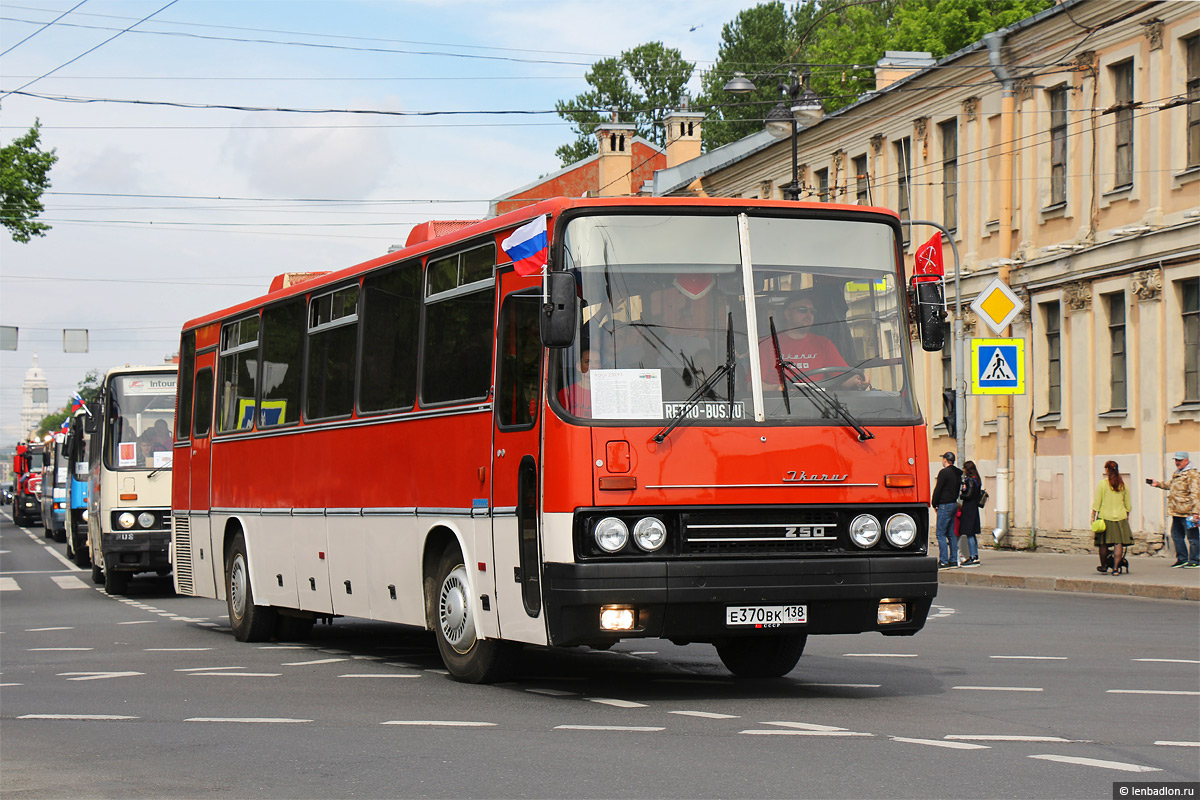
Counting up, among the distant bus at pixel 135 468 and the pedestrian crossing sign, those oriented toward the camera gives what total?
2

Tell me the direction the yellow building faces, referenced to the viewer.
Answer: facing the viewer and to the left of the viewer

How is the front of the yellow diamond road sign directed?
toward the camera

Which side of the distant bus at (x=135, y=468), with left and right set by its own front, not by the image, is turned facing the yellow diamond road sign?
left

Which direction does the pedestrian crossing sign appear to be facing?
toward the camera

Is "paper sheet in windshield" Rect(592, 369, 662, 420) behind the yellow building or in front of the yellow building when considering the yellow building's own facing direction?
in front

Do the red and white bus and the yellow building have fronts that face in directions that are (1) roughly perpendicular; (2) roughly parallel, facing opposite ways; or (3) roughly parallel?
roughly perpendicular

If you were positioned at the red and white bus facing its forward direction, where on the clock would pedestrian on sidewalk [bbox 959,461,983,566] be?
The pedestrian on sidewalk is roughly at 8 o'clock from the red and white bus.

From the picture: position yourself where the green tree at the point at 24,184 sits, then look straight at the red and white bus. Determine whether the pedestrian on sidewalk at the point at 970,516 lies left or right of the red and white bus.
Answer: left

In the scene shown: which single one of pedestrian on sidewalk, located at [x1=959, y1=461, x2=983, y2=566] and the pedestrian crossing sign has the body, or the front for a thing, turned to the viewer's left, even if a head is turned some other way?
the pedestrian on sidewalk

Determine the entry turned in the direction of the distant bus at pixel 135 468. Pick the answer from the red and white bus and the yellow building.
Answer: the yellow building

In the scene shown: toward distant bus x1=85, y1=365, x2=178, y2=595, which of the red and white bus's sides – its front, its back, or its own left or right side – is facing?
back

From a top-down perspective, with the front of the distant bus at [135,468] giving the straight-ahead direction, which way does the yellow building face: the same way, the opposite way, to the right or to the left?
to the right
